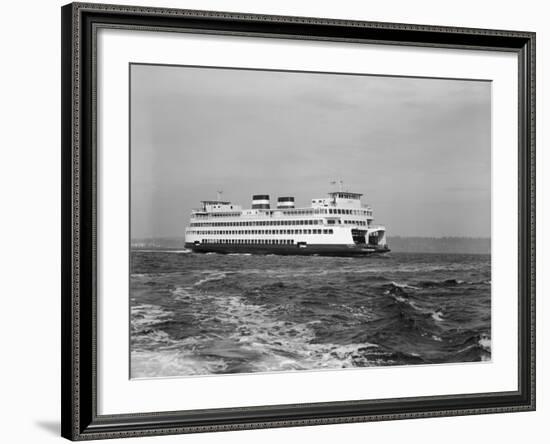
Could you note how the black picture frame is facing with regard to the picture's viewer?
facing the viewer and to the right of the viewer
